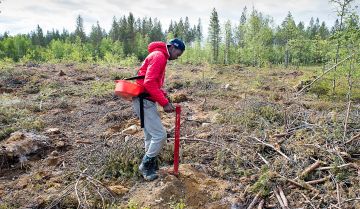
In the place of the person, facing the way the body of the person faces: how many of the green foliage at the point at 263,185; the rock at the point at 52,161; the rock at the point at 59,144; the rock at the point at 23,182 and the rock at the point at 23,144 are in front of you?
1

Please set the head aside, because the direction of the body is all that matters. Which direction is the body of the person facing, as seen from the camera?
to the viewer's right

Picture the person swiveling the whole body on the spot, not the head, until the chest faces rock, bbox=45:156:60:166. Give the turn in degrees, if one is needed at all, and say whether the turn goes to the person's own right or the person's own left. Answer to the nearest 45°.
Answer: approximately 135° to the person's own left

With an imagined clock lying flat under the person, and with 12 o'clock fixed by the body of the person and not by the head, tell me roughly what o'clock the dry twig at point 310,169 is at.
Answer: The dry twig is roughly at 12 o'clock from the person.

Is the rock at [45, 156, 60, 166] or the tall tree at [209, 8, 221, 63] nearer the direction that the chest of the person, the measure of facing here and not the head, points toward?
the tall tree

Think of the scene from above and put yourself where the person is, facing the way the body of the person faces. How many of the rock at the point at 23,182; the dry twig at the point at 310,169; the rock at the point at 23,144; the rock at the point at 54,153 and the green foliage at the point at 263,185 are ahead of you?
2

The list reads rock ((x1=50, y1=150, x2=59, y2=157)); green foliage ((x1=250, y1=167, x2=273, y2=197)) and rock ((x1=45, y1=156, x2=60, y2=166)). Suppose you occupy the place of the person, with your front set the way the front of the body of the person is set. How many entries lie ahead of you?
1

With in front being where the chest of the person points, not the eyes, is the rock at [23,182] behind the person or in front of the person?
behind

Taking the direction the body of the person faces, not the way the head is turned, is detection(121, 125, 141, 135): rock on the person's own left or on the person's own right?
on the person's own left

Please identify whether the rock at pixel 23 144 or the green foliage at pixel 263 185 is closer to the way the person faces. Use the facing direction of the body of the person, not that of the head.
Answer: the green foliage

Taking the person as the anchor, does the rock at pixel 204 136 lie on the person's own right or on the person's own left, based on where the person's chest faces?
on the person's own left

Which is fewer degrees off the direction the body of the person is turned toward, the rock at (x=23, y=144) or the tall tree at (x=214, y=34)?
the tall tree

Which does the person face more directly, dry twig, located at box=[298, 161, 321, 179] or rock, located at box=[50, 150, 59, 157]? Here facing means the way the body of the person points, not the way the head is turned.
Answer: the dry twig

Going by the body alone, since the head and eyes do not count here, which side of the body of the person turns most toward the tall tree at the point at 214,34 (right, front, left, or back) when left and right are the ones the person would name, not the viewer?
left

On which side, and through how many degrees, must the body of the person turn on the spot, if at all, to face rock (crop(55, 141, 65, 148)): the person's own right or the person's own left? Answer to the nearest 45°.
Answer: approximately 135° to the person's own left
